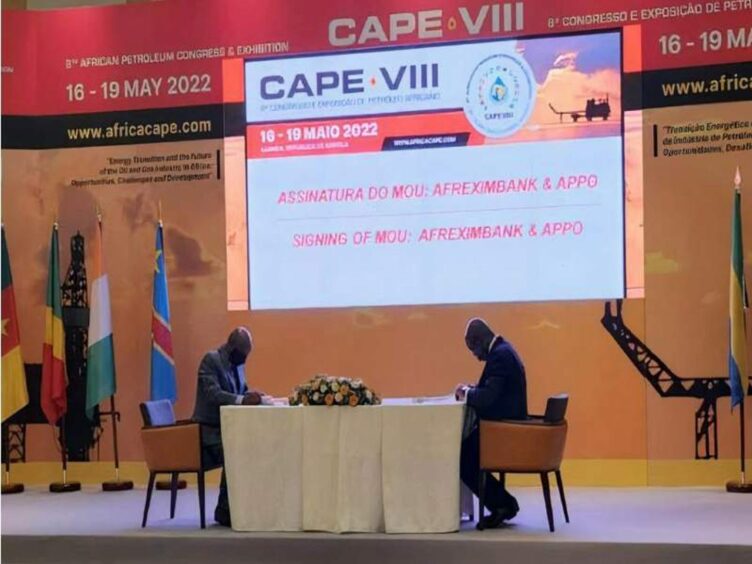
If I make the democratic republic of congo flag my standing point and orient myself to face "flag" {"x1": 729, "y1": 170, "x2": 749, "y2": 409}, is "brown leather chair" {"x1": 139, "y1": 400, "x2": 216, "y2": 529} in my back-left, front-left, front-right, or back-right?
front-right

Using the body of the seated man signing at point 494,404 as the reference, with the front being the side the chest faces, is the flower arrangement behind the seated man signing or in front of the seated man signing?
in front

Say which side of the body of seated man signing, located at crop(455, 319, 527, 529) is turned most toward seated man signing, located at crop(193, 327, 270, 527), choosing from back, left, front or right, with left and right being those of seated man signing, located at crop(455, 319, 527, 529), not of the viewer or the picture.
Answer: front

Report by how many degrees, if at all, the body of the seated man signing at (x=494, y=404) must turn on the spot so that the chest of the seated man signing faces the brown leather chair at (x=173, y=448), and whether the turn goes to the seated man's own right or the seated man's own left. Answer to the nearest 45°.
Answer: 0° — they already face it

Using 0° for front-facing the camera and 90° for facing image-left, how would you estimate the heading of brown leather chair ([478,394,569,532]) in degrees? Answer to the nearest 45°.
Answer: approximately 90°

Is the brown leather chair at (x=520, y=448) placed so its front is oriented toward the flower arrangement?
yes

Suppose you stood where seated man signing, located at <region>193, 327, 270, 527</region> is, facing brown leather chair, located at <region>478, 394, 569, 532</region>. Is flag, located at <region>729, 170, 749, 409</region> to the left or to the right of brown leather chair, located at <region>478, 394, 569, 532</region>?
left

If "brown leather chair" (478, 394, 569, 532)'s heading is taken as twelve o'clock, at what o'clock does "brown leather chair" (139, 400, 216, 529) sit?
"brown leather chair" (139, 400, 216, 529) is roughly at 12 o'clock from "brown leather chair" (478, 394, 569, 532).

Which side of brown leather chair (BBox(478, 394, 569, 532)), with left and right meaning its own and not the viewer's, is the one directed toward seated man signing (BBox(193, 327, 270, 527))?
front

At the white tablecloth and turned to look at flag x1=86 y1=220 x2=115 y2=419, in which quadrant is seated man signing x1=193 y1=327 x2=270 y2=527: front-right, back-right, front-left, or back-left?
front-left

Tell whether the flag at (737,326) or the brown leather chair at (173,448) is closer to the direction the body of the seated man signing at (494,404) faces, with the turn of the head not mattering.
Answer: the brown leather chair

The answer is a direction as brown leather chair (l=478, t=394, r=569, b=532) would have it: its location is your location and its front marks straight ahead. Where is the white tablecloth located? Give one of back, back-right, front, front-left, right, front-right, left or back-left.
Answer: front

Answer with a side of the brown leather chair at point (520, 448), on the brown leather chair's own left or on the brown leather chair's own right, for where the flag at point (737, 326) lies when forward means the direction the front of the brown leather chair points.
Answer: on the brown leather chair's own right

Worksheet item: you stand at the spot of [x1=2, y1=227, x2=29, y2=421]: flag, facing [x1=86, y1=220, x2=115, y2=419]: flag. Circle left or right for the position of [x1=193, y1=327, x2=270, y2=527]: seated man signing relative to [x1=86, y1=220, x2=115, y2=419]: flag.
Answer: right

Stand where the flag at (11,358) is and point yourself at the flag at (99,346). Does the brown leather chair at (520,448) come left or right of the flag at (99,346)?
right

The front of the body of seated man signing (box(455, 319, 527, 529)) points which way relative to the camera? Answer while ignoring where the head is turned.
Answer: to the viewer's left
